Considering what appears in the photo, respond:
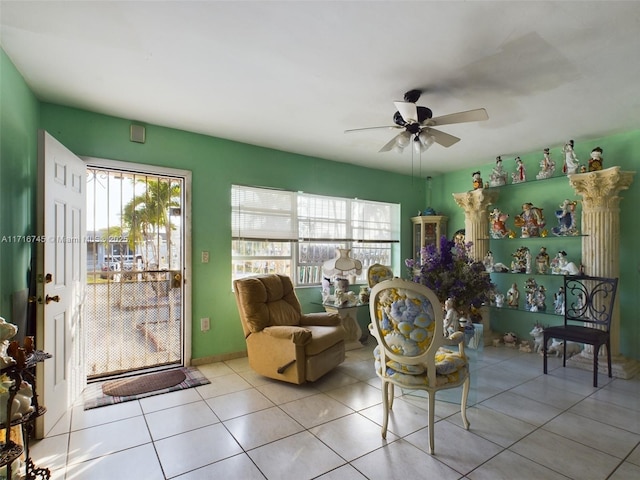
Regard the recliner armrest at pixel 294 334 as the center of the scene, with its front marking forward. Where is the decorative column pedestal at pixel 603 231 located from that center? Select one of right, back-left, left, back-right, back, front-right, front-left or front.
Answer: front-left

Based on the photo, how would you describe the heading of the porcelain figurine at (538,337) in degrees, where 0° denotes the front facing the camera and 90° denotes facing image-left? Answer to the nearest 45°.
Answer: approximately 45°

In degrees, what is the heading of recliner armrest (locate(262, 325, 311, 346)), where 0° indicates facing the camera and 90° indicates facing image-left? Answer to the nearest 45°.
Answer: approximately 315°
